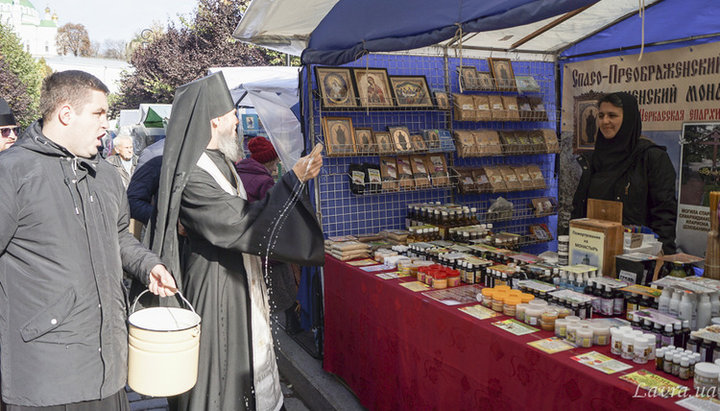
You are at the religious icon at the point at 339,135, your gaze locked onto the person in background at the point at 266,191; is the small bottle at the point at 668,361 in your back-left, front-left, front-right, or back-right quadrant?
back-left

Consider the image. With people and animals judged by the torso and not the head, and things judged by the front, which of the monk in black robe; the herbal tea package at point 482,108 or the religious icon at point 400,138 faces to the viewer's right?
the monk in black robe

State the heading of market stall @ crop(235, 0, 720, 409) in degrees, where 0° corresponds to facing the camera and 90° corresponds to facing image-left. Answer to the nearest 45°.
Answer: approximately 45°

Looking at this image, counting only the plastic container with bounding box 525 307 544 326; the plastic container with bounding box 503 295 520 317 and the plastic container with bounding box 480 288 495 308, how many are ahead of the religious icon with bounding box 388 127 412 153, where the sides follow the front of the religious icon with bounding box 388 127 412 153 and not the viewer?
3

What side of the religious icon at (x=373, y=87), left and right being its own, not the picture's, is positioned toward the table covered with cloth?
front

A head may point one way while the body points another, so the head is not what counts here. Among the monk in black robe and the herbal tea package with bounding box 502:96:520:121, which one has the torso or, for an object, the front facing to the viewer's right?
the monk in black robe

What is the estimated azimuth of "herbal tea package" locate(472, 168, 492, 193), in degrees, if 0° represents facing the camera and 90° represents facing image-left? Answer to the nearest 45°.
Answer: approximately 0°

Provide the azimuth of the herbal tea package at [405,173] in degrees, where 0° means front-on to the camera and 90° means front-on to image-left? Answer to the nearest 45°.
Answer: approximately 0°

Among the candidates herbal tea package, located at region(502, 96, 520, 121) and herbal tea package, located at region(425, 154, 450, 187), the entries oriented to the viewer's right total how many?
0
